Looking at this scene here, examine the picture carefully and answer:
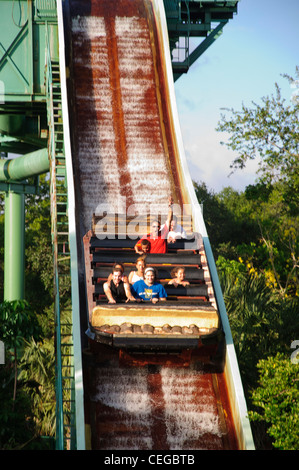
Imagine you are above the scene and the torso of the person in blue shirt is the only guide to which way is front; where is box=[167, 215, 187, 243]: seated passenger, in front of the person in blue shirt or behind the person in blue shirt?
behind

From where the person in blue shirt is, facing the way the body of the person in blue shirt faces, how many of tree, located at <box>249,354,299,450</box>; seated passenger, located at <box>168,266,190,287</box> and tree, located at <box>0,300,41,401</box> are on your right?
1

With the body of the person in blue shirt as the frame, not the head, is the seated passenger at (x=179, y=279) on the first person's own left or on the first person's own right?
on the first person's own left

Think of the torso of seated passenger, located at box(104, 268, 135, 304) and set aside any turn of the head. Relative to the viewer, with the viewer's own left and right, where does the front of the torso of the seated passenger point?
facing the viewer

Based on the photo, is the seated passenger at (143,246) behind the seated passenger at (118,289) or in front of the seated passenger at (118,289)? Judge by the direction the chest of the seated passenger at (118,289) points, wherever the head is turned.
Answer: behind

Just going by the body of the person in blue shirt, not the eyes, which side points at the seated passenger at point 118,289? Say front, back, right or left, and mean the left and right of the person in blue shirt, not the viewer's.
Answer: right

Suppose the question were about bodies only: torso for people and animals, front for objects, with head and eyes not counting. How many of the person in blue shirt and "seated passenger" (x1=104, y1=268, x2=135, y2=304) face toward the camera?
2

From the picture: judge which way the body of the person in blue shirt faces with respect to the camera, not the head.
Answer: toward the camera

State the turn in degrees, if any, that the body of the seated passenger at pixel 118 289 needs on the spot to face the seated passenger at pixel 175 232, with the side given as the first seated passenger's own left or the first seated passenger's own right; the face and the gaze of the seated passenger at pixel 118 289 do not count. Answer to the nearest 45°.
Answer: approximately 135° to the first seated passenger's own left

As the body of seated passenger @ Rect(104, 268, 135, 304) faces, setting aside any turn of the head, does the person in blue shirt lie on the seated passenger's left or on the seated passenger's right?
on the seated passenger's left
